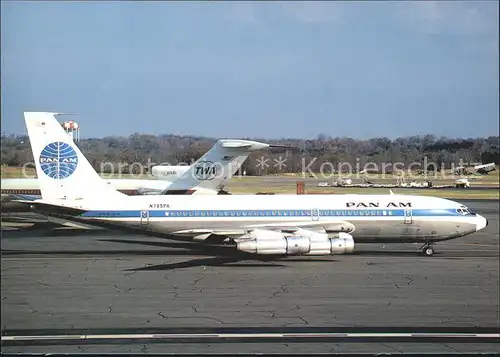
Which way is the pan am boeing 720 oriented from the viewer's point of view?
to the viewer's right

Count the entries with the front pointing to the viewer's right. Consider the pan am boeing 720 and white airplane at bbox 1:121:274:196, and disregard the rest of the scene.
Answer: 1

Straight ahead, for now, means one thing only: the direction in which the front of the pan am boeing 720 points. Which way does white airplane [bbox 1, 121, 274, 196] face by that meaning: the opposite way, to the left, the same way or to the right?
the opposite way

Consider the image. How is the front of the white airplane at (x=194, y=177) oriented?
to the viewer's left

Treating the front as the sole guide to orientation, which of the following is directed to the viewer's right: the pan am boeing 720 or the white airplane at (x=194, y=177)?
the pan am boeing 720
